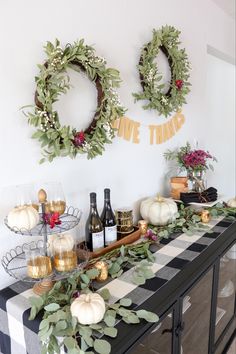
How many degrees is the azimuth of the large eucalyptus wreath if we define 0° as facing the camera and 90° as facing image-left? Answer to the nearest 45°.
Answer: approximately 315°

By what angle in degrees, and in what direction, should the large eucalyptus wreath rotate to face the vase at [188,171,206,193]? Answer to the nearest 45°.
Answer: approximately 90° to its left

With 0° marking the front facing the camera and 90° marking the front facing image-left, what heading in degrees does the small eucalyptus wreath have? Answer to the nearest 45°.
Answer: approximately 315°

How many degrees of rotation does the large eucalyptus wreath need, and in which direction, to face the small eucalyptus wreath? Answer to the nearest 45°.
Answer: approximately 90° to its left

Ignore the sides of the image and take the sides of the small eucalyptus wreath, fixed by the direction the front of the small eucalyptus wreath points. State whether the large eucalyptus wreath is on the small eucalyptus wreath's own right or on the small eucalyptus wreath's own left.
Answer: on the small eucalyptus wreath's own right
